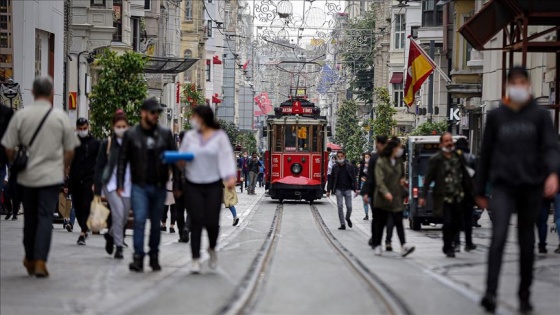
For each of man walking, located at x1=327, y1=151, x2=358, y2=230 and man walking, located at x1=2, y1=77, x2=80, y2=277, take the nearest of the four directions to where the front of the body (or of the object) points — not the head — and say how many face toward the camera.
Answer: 1

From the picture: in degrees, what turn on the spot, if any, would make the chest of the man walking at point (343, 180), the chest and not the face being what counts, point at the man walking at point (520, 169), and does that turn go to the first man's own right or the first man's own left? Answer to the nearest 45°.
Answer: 0° — they already face them

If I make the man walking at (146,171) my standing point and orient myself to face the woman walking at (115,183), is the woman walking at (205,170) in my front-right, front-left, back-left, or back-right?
back-right

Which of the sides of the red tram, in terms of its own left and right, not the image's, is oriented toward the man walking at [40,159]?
front

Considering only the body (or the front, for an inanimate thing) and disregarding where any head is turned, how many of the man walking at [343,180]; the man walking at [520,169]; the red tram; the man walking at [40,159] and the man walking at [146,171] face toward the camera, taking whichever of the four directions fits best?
4

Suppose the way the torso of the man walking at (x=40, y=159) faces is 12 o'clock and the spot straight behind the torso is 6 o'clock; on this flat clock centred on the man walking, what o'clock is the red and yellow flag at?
The red and yellow flag is roughly at 1 o'clock from the man walking.

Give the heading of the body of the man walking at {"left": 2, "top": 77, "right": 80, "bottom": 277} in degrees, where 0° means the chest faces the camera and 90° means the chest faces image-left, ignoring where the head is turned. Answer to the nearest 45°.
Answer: approximately 180°

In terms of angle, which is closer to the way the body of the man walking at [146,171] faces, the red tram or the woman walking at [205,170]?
the woman walking

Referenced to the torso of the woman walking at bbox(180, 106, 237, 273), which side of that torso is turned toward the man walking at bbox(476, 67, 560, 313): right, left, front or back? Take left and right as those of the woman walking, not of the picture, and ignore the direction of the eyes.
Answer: left

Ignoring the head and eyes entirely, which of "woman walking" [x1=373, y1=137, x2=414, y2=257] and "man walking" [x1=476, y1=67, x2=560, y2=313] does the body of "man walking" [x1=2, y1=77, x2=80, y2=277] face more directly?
the woman walking

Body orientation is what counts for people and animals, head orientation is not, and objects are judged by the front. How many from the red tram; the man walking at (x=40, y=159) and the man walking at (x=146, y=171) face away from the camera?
1

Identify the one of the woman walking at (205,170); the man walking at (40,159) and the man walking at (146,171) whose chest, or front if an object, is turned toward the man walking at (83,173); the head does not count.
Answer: the man walking at (40,159)
